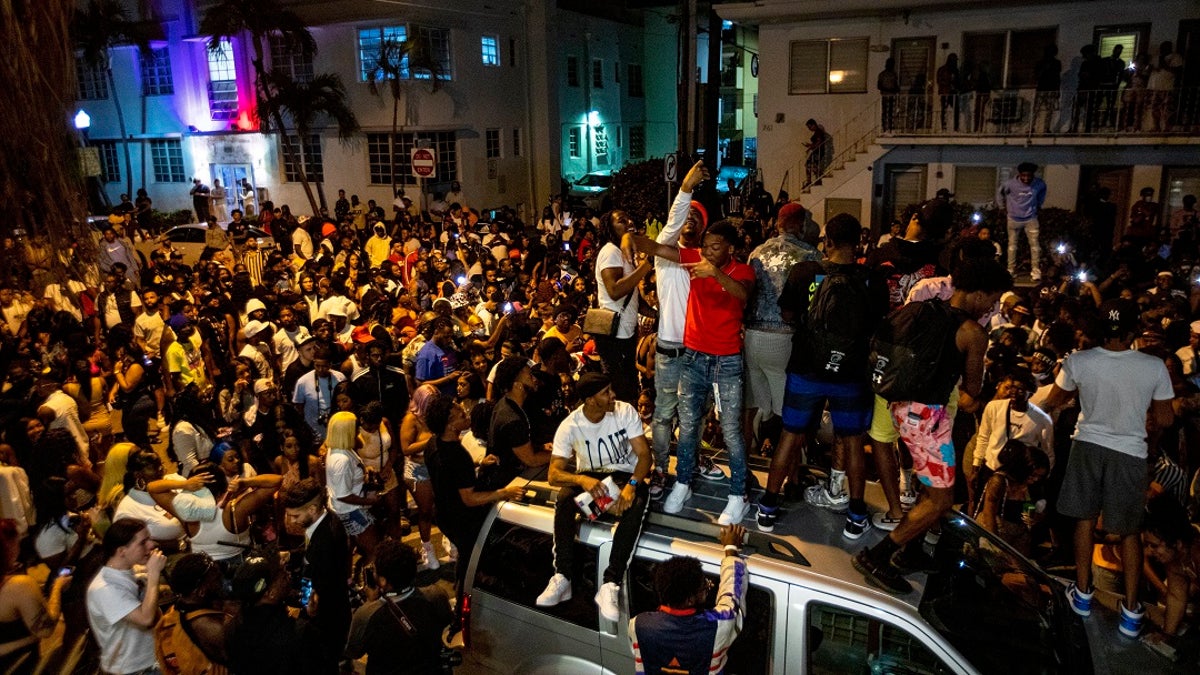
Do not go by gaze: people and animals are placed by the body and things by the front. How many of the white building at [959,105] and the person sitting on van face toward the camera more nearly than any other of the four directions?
2

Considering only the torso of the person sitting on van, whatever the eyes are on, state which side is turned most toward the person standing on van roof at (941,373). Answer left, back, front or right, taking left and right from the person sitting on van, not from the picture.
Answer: left

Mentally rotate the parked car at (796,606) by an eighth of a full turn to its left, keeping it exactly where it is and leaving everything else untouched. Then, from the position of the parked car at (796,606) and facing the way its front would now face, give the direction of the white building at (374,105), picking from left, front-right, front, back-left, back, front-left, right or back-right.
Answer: back-left

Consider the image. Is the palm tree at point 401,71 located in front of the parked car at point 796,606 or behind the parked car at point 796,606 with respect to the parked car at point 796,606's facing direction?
behind

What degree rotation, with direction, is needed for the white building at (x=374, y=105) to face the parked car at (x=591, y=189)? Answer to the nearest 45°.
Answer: approximately 90° to its left

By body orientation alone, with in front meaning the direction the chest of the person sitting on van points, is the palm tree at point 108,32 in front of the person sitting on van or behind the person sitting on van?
behind

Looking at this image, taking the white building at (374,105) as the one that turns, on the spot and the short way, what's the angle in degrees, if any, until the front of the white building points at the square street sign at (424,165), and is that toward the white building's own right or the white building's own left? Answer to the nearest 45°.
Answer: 0° — it already faces it

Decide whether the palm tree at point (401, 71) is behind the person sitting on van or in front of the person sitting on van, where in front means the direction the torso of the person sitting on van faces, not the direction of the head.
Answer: behind

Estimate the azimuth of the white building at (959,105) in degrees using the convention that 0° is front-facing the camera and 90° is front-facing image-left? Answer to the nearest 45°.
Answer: approximately 0°

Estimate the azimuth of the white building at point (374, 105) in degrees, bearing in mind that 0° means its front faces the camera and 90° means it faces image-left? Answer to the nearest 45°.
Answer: approximately 0°

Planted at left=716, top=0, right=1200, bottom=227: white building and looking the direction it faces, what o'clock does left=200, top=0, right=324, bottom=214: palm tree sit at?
The palm tree is roughly at 3 o'clock from the white building.

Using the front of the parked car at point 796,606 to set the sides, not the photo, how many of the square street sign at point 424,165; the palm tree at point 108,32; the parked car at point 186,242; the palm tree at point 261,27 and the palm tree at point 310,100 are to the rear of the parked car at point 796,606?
5
